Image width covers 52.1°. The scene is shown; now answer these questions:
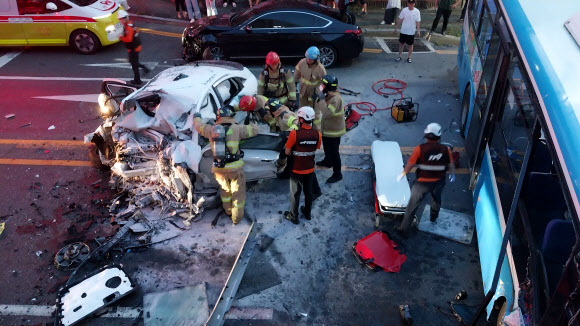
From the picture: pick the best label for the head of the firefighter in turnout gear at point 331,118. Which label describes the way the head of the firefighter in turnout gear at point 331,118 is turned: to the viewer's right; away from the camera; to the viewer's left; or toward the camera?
to the viewer's left

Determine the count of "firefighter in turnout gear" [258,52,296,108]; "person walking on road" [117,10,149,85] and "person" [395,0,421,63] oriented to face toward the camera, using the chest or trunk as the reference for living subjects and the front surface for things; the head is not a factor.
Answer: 2

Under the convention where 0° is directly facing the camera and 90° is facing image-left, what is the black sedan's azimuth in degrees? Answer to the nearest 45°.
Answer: approximately 90°

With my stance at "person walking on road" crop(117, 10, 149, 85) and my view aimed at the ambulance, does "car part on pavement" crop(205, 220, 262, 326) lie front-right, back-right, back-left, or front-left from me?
back-left

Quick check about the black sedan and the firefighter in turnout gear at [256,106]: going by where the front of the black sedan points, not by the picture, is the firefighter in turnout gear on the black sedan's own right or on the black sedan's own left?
on the black sedan's own left

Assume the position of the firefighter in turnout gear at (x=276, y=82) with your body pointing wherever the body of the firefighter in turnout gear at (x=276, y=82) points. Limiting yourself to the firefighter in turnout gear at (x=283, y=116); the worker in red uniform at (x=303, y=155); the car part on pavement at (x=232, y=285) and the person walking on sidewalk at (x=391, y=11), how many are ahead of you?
3

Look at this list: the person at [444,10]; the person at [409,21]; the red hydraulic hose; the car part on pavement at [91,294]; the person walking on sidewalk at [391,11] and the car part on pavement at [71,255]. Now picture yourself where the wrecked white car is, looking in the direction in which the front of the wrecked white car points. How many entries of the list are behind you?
4

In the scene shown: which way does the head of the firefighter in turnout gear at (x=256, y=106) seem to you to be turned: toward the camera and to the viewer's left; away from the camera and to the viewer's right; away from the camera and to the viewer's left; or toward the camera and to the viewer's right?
away from the camera and to the viewer's left

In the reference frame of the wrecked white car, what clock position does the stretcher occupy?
The stretcher is roughly at 8 o'clock from the wrecked white car.

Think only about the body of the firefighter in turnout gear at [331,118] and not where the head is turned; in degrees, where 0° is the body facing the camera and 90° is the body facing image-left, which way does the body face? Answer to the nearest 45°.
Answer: approximately 90°

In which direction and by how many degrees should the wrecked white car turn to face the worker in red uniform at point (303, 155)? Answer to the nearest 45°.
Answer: approximately 90° to its left

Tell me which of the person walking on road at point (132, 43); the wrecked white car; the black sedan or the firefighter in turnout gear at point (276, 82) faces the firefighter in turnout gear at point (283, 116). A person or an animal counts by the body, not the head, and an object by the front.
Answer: the firefighter in turnout gear at point (276, 82)

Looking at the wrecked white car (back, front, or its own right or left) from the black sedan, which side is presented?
back
